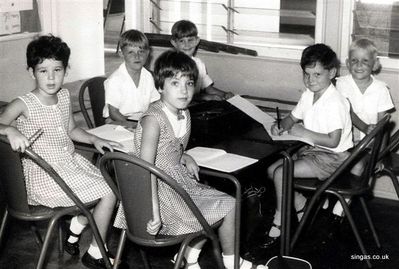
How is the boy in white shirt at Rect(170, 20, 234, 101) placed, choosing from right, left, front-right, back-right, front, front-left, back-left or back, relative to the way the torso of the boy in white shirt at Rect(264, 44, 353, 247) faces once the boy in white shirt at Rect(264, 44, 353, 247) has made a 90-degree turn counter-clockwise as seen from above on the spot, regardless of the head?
back

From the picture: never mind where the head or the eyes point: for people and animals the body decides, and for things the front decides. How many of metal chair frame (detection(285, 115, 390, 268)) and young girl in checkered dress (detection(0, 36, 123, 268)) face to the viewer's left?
1

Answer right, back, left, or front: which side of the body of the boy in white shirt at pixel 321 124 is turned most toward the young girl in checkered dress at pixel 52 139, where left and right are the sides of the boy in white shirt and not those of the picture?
front

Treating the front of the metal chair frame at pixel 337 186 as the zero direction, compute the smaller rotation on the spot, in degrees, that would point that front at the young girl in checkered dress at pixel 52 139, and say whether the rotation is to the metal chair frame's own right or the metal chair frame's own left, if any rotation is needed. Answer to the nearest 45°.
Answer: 0° — it already faces them

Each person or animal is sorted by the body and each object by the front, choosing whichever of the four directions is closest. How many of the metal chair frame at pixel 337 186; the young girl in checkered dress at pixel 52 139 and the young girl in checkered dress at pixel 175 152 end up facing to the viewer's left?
1

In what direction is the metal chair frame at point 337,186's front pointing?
to the viewer's left

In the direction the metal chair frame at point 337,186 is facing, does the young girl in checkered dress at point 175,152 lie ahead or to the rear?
ahead

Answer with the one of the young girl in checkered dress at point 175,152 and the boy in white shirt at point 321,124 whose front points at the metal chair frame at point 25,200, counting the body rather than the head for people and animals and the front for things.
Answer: the boy in white shirt
